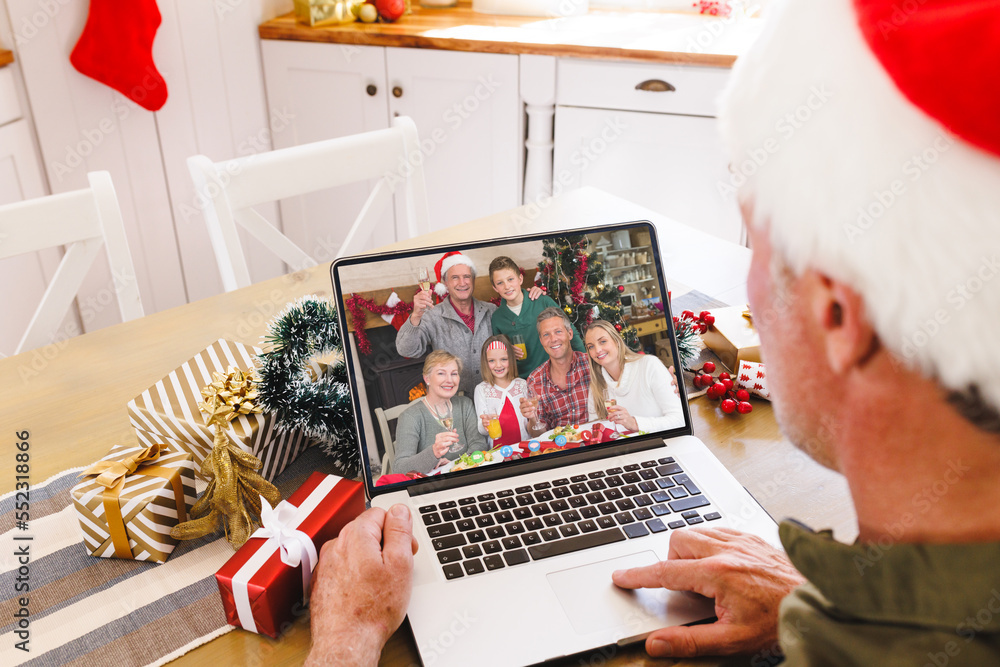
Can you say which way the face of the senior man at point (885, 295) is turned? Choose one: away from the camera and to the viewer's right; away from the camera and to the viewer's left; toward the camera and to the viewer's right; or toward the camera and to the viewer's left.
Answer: away from the camera and to the viewer's left

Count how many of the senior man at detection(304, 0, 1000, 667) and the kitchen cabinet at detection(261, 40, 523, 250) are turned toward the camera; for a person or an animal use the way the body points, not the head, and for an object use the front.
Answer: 1

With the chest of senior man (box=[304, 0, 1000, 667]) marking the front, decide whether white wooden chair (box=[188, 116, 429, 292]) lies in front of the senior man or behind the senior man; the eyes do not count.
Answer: in front

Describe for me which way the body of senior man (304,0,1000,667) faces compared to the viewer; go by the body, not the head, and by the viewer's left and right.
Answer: facing away from the viewer and to the left of the viewer

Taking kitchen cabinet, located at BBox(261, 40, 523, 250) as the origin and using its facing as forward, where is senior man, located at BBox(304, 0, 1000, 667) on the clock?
The senior man is roughly at 12 o'clock from the kitchen cabinet.

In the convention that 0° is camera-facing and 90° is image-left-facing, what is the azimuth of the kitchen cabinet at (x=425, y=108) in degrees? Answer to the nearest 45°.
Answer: approximately 0°

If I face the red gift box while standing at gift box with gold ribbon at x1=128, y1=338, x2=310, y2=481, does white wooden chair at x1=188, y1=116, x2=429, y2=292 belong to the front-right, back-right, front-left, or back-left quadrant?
back-left

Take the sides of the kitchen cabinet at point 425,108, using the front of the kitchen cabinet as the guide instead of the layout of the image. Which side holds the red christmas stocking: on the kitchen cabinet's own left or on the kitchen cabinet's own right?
on the kitchen cabinet's own right

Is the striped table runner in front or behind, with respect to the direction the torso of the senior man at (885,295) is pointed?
in front

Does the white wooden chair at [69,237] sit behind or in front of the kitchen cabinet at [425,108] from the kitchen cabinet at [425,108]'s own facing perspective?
in front

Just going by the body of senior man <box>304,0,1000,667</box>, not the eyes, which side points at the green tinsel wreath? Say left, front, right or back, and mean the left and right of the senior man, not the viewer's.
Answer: front

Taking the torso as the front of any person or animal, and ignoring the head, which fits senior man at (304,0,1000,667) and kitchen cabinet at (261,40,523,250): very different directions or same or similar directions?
very different directions
